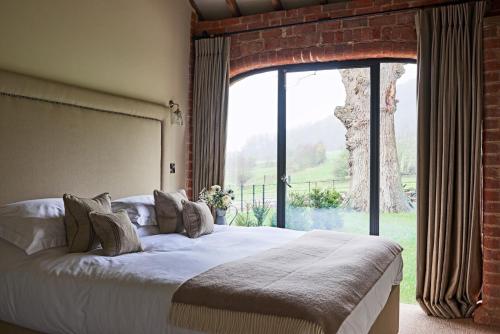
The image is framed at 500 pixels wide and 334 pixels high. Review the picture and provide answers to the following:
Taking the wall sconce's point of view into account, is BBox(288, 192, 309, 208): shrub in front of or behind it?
in front

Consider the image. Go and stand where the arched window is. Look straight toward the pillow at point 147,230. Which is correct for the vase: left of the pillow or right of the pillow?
right

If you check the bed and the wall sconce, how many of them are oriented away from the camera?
0

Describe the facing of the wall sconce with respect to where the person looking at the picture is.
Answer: facing the viewer and to the right of the viewer

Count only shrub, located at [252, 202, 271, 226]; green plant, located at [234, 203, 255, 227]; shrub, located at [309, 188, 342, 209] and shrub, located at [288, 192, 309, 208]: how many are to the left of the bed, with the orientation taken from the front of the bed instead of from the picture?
4

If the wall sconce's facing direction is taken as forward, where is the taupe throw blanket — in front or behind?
in front

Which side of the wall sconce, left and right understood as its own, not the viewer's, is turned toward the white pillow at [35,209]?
right

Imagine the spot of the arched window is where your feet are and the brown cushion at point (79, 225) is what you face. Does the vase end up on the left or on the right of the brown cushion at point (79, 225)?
right

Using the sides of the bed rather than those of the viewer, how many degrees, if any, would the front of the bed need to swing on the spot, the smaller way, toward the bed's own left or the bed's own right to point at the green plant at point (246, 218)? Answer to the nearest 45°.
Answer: approximately 90° to the bed's own left

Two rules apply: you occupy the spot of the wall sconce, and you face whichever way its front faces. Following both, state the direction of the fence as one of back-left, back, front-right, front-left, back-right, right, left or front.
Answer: front-left

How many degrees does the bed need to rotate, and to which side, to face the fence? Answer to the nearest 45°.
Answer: approximately 90° to its left

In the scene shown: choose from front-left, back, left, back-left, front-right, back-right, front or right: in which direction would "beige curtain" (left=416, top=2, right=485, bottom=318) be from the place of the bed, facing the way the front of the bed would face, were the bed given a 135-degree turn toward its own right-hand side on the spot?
back

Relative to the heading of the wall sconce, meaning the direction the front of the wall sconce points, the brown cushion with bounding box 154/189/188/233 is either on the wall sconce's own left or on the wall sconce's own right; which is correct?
on the wall sconce's own right

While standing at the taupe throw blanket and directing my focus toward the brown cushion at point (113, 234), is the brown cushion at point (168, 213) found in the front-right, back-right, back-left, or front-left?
front-right

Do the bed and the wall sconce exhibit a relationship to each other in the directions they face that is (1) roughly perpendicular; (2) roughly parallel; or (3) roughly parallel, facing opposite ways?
roughly parallel
